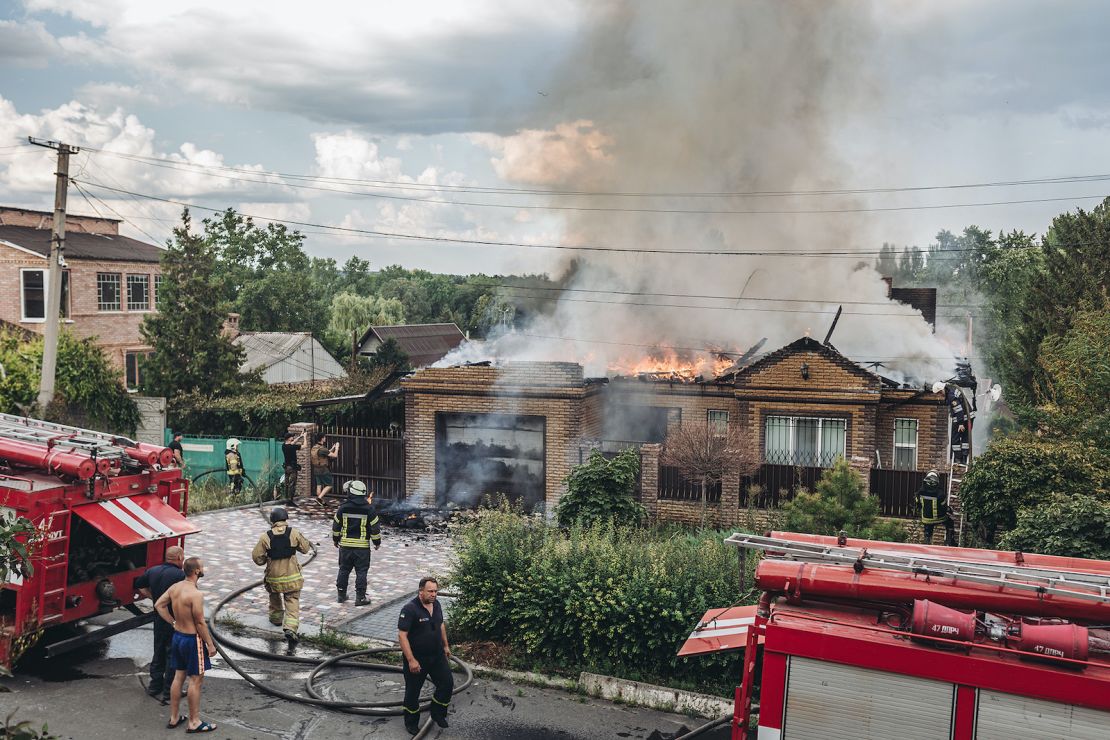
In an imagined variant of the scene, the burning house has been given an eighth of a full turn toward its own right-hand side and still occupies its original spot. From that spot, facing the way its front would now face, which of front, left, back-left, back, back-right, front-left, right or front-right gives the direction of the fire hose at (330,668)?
front-left

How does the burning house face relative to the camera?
toward the camera

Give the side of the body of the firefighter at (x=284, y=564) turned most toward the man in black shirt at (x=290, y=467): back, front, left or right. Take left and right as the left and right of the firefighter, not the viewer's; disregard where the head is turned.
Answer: front

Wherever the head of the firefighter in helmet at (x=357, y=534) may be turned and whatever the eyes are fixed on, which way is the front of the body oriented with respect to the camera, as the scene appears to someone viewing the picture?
away from the camera

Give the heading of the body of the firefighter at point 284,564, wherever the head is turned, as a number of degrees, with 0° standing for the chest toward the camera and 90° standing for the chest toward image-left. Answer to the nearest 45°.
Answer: approximately 180°

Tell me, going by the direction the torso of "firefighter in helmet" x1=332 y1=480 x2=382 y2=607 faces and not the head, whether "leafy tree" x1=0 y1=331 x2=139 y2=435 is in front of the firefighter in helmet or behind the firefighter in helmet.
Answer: in front

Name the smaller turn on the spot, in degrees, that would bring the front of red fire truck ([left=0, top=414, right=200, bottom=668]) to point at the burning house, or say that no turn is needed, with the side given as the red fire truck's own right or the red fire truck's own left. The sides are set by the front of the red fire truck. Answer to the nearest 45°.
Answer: approximately 90° to the red fire truck's own right

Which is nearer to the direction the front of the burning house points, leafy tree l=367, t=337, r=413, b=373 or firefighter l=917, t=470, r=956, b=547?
the firefighter
